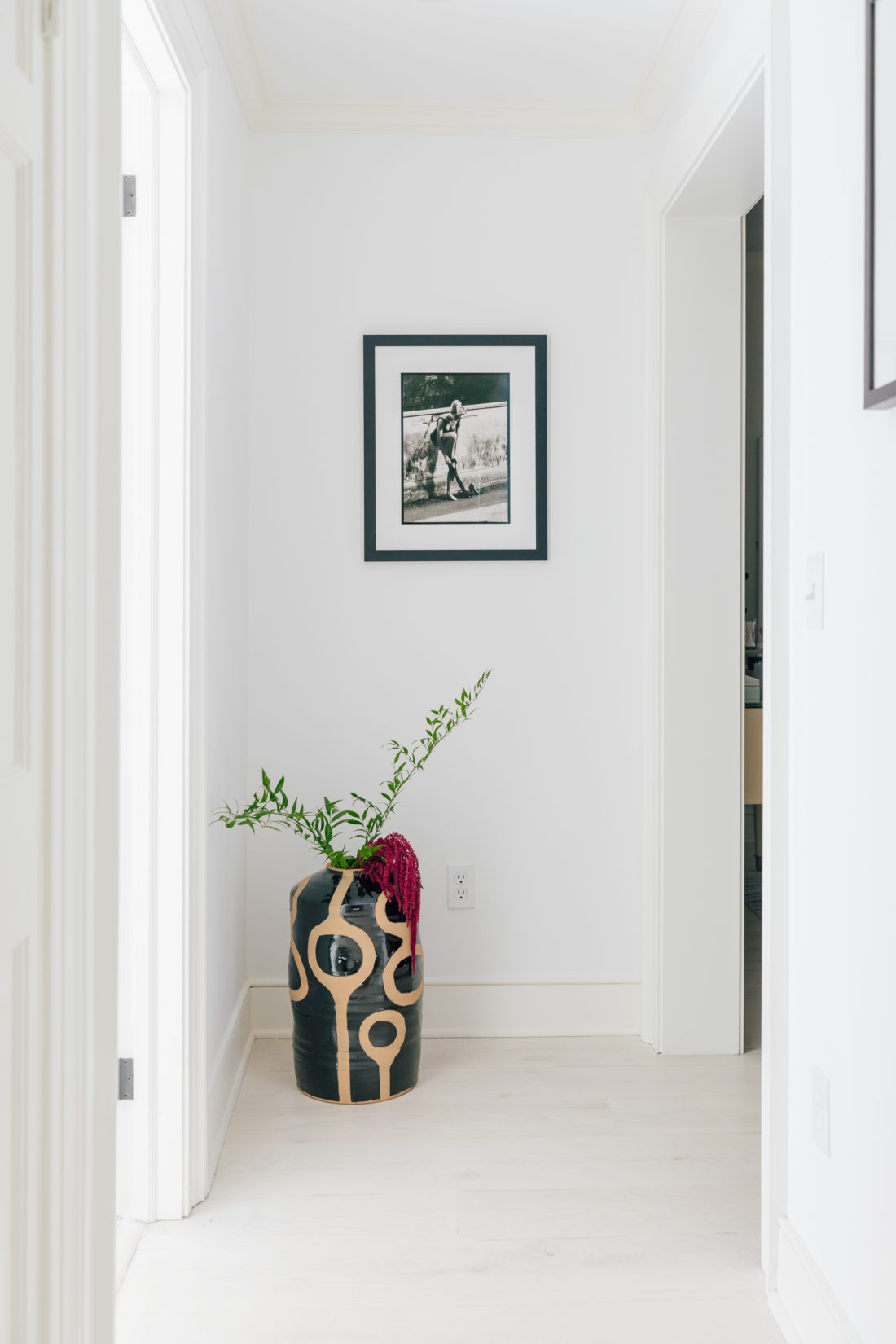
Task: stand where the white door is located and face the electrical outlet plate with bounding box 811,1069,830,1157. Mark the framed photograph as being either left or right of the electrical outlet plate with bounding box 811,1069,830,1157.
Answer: left

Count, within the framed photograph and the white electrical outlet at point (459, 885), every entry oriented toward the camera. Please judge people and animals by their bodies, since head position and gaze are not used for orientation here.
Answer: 2

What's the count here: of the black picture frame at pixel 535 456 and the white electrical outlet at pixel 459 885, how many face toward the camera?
2

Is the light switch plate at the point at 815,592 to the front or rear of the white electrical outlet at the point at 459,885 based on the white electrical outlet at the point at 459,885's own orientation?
to the front

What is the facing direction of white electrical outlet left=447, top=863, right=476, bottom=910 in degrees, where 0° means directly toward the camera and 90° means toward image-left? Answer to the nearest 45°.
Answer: approximately 0°

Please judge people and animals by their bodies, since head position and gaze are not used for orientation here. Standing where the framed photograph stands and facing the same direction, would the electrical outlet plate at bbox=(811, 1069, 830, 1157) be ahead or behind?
ahead

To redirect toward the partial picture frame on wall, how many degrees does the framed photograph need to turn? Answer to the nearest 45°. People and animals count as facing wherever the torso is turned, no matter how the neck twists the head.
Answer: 0° — it already faces it
